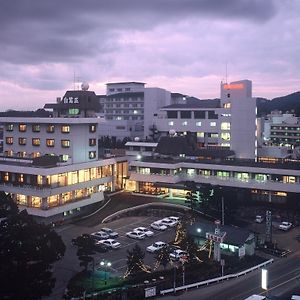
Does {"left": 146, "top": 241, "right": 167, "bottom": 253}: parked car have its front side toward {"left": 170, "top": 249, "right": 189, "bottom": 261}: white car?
no

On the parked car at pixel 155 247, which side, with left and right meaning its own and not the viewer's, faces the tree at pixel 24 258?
front

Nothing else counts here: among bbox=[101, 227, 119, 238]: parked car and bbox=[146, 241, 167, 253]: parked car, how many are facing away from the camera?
0

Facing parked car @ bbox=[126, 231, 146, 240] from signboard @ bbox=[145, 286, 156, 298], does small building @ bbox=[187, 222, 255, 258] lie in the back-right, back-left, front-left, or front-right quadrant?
front-right

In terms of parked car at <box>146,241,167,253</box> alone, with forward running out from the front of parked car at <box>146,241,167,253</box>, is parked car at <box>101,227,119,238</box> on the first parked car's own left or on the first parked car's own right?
on the first parked car's own right

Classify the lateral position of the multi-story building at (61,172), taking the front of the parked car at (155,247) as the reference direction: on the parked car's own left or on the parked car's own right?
on the parked car's own right

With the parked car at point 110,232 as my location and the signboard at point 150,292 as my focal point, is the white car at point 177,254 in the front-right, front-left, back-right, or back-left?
front-left

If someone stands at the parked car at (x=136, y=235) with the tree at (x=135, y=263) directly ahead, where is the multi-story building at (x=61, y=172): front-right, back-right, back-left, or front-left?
back-right

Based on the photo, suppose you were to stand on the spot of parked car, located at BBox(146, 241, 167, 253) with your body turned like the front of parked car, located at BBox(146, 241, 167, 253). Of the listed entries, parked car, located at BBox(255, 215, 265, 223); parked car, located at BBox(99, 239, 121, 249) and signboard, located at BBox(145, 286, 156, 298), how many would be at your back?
1

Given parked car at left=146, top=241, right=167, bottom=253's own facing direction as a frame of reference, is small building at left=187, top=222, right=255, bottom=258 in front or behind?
behind

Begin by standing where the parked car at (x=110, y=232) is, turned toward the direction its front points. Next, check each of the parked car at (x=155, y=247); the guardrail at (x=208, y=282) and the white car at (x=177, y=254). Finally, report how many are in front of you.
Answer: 3

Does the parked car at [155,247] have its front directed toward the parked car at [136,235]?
no

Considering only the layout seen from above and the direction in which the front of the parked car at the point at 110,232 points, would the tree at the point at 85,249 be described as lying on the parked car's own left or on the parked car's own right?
on the parked car's own right

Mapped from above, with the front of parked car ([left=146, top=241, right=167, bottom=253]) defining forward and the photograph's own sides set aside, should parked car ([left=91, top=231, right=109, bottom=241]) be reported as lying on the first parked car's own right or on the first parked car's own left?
on the first parked car's own right
